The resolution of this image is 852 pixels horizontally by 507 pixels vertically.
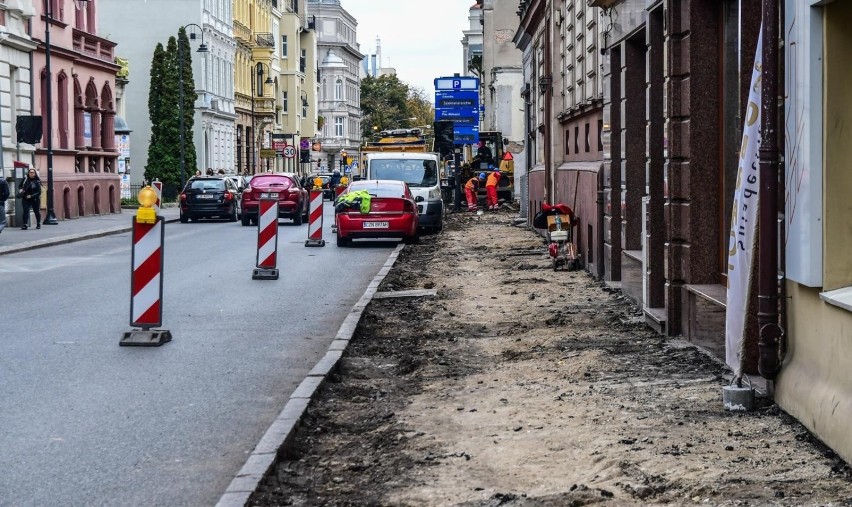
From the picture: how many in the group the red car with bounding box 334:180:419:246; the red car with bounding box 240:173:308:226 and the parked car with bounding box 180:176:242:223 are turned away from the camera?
3

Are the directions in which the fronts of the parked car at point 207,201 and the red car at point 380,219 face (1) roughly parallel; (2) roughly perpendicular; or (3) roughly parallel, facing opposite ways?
roughly parallel

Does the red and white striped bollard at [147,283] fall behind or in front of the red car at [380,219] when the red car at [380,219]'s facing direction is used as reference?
behind

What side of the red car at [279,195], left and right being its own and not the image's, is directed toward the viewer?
back

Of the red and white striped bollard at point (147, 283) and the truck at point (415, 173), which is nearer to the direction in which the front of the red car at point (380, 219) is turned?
the truck

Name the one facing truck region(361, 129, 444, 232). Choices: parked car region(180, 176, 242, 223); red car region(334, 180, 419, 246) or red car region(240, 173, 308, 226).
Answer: red car region(334, 180, 419, 246)

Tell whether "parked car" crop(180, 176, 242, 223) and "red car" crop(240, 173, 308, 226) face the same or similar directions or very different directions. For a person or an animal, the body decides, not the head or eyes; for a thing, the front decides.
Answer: same or similar directions

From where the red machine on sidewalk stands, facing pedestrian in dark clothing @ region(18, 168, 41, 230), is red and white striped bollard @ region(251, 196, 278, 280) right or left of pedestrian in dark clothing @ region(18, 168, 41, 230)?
left

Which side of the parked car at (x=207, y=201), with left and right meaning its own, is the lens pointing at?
back

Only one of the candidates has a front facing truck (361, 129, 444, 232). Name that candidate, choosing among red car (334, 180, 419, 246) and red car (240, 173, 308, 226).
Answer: red car (334, 180, 419, 246)

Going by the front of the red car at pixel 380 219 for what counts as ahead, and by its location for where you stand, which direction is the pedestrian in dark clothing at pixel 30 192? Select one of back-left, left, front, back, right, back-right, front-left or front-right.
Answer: front-left

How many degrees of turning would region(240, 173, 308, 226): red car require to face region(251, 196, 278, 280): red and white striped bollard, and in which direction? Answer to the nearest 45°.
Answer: approximately 180°

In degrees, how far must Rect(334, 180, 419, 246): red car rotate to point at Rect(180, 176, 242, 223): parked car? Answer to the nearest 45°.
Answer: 0° — it already faces it

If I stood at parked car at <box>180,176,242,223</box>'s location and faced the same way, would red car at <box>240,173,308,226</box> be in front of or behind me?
behind

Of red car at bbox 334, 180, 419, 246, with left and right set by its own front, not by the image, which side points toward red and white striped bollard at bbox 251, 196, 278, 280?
back

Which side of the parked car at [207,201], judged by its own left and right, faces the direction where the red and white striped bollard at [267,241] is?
back

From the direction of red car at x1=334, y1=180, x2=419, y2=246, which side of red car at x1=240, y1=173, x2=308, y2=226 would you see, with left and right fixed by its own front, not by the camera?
back

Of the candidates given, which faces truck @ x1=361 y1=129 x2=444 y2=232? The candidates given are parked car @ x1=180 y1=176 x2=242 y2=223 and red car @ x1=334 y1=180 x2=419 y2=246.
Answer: the red car

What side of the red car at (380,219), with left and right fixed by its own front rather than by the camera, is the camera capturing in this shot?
back
